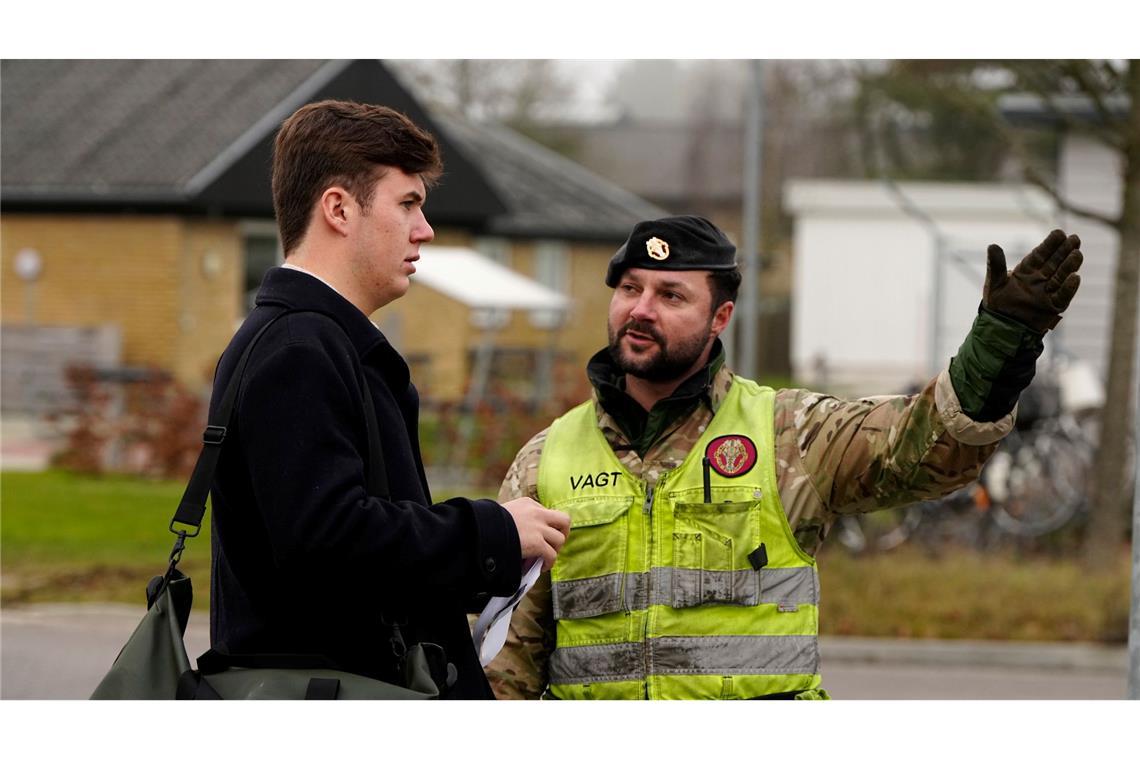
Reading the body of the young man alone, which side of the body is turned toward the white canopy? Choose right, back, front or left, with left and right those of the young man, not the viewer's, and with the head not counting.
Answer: left

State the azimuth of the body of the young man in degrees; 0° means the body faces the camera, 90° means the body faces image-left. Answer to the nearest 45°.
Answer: approximately 270°

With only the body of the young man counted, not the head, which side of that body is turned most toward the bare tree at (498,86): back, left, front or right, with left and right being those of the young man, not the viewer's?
left

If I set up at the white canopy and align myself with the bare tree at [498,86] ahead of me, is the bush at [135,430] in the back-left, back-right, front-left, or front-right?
back-left

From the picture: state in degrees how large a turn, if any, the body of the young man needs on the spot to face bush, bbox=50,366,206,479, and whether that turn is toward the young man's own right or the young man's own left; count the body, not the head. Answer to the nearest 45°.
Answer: approximately 90° to the young man's own left

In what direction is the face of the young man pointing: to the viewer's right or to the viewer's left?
to the viewer's right

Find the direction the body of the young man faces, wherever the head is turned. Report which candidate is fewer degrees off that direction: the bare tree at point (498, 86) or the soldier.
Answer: the soldier

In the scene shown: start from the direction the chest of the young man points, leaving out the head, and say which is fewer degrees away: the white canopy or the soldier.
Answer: the soldier
